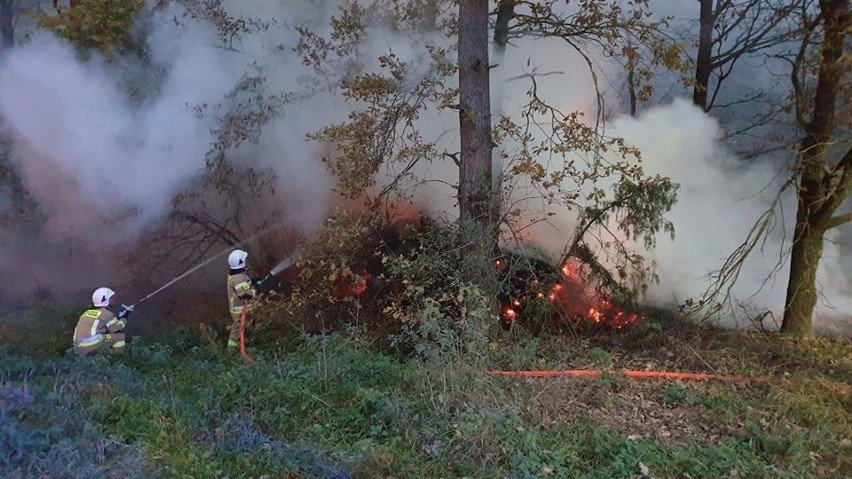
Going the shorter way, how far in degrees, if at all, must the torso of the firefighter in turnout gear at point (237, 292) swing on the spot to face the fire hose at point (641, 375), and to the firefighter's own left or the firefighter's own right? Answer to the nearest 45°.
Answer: approximately 90° to the firefighter's own right

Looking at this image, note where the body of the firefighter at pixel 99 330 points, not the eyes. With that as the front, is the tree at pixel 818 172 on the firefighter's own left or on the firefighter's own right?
on the firefighter's own right

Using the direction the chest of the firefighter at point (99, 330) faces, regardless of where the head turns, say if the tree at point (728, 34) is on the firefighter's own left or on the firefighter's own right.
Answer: on the firefighter's own right

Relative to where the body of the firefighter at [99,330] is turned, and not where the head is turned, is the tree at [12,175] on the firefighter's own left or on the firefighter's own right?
on the firefighter's own left

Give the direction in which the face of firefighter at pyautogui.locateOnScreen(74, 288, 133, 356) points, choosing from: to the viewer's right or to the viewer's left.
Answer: to the viewer's right

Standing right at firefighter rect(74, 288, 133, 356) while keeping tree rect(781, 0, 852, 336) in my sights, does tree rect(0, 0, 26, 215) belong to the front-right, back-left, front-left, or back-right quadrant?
back-left

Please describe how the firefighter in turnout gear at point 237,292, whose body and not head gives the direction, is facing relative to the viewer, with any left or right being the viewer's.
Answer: facing away from the viewer and to the right of the viewer

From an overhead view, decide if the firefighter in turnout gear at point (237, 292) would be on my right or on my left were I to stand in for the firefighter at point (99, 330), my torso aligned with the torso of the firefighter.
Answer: on my right

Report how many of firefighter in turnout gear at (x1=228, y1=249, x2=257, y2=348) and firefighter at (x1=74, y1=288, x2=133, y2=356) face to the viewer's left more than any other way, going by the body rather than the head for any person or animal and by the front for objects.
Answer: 0

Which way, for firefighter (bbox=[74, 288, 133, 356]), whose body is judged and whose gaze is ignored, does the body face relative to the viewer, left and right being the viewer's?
facing away from the viewer and to the right of the viewer
